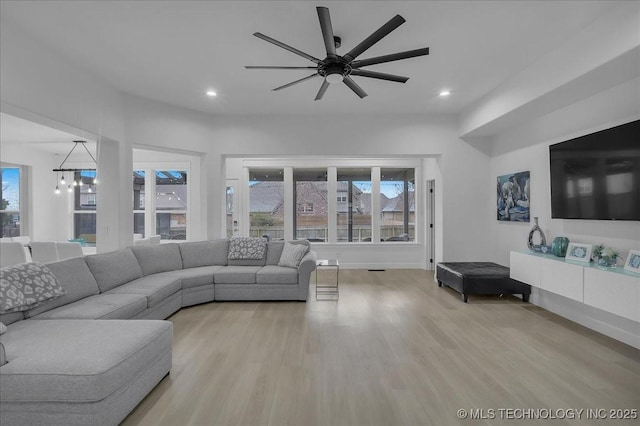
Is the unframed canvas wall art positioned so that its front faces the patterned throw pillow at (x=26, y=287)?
yes

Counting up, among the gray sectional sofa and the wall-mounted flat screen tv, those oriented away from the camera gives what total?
0

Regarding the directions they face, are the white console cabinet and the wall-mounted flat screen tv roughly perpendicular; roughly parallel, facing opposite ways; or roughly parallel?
roughly parallel

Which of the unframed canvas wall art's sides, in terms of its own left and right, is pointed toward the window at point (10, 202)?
front

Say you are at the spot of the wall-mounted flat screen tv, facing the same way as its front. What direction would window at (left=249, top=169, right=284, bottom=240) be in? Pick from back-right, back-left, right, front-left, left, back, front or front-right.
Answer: front-right

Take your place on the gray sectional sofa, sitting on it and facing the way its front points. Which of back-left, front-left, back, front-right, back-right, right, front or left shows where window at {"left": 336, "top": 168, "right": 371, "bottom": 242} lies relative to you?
left

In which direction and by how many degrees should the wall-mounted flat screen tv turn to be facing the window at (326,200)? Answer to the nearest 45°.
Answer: approximately 45° to its right

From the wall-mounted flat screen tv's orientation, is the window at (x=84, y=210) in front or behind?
in front

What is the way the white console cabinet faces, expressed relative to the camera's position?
facing the viewer and to the left of the viewer

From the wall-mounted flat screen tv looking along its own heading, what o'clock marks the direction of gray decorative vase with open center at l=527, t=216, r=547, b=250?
The gray decorative vase with open center is roughly at 3 o'clock from the wall-mounted flat screen tv.

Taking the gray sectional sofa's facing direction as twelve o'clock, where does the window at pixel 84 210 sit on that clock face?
The window is roughly at 7 o'clock from the gray sectional sofa.

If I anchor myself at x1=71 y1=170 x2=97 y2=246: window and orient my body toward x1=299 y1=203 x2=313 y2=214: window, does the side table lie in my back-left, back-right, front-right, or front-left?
front-right

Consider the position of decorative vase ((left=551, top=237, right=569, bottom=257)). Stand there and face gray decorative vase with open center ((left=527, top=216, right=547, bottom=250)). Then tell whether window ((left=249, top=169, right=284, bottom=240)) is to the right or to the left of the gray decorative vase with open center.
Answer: left

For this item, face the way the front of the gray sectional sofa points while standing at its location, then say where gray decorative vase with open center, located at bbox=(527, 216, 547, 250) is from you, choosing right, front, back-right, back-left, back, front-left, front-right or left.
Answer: front-left

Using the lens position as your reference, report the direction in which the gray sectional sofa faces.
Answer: facing the viewer and to the right of the viewer

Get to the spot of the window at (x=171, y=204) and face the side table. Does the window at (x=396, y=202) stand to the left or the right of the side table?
left

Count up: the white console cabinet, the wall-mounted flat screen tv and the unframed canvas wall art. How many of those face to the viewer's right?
0

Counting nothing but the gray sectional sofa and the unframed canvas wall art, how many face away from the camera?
0

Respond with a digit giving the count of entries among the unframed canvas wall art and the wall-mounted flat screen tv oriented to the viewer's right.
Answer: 0

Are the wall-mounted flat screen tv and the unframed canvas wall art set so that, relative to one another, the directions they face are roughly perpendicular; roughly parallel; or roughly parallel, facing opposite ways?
roughly parallel
